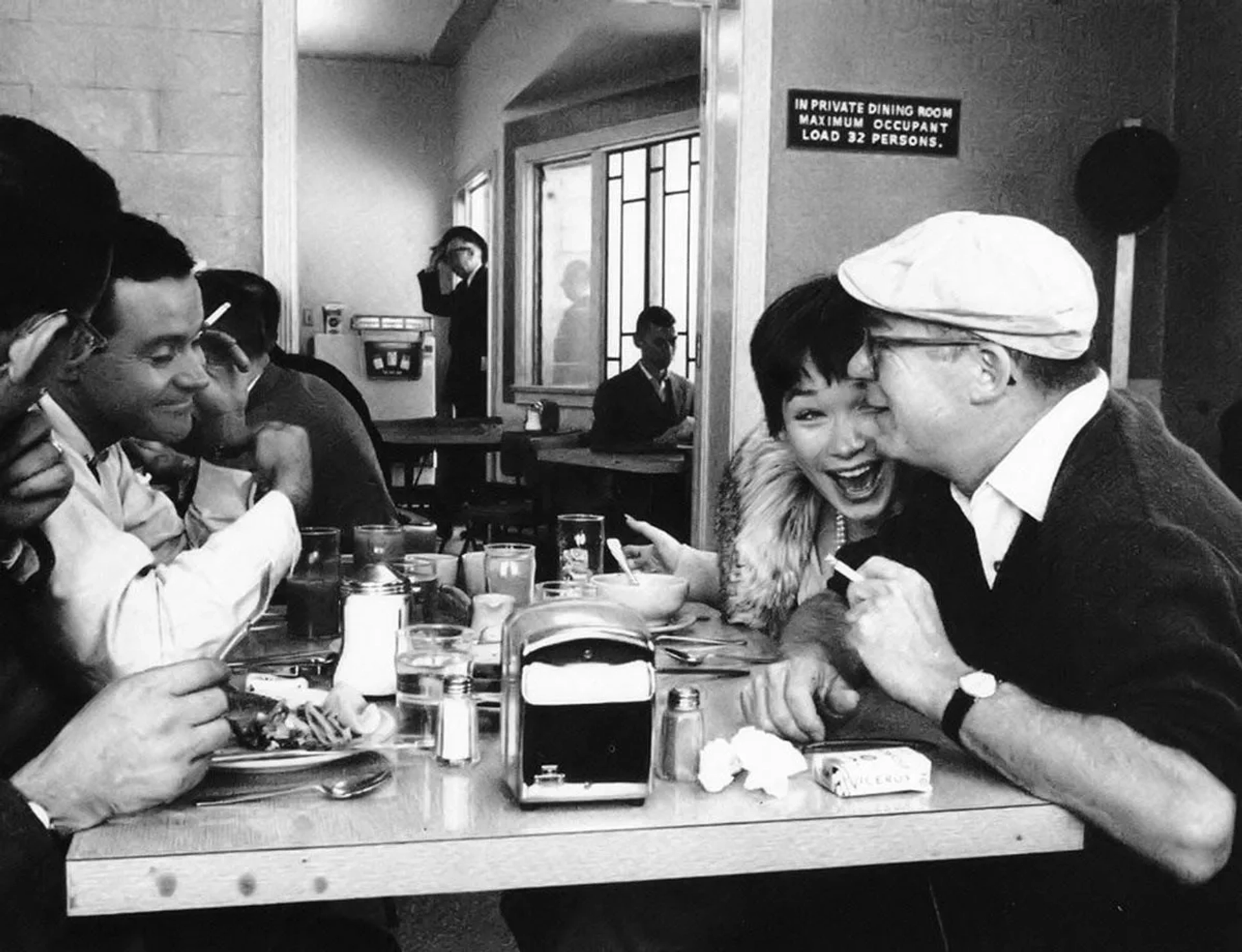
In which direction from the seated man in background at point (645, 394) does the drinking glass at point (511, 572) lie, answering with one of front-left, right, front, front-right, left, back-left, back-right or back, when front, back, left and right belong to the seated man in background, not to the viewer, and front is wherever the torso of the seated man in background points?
front-right

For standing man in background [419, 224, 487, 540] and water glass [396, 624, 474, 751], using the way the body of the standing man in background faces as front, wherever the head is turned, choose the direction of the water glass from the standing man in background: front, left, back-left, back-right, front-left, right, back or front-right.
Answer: front-left

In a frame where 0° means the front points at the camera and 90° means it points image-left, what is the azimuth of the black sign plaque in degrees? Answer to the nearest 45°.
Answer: approximately 0°

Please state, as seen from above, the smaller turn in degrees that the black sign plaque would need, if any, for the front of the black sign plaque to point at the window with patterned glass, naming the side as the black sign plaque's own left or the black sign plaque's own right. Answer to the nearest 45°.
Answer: approximately 135° to the black sign plaque's own right

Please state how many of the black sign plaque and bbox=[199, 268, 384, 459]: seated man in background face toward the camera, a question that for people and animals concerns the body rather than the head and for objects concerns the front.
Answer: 1

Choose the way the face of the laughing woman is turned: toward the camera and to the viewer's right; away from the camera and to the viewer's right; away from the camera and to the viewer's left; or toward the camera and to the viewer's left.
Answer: toward the camera and to the viewer's right

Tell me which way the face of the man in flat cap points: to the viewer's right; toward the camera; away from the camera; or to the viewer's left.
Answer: to the viewer's left
